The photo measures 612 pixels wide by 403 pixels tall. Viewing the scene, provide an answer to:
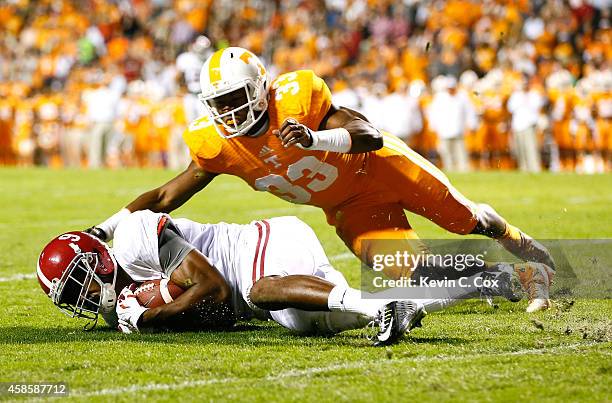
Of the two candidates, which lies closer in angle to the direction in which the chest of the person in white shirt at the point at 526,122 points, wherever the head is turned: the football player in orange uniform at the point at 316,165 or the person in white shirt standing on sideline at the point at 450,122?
the football player in orange uniform

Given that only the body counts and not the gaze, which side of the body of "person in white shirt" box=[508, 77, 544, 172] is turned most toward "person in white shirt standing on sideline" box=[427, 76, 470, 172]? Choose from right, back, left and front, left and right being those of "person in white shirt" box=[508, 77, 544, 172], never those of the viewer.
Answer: right

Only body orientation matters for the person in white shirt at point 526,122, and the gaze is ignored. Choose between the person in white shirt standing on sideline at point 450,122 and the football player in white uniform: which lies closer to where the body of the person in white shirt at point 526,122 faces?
the football player in white uniform

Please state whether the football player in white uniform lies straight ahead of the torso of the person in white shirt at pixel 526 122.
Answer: yes

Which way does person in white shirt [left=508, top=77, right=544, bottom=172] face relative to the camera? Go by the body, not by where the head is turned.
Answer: toward the camera

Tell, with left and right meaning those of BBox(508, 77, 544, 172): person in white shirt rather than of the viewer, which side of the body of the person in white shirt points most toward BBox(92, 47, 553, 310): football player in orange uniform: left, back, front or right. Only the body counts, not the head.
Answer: front
